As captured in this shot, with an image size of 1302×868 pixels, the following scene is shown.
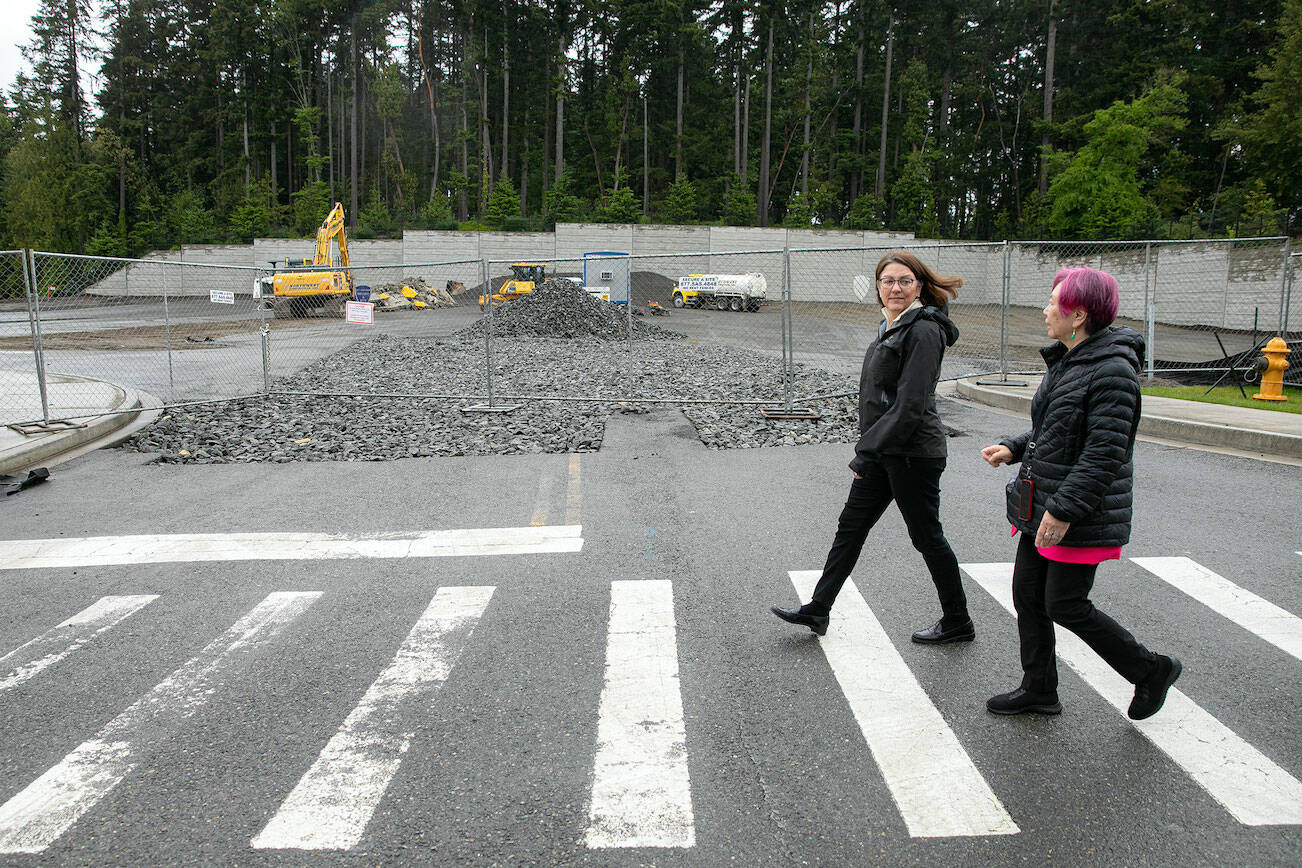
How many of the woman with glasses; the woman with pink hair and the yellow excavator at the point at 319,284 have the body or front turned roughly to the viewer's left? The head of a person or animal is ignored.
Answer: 2

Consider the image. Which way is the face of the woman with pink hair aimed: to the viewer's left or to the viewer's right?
to the viewer's left

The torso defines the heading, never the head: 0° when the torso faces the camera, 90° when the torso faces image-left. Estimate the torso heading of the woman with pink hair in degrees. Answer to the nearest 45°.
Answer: approximately 90°

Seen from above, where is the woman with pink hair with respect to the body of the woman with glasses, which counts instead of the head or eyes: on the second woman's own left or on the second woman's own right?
on the second woman's own left

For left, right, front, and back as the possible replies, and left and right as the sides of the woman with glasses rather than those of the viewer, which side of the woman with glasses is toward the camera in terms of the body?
left
